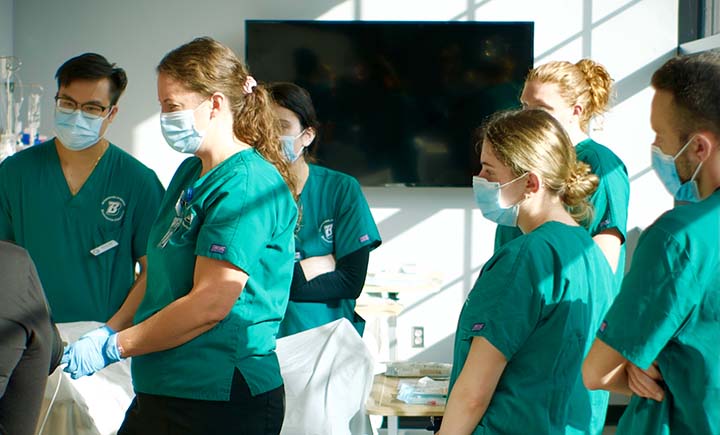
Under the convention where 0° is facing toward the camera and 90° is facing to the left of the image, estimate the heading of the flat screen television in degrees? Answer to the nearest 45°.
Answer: approximately 0°
